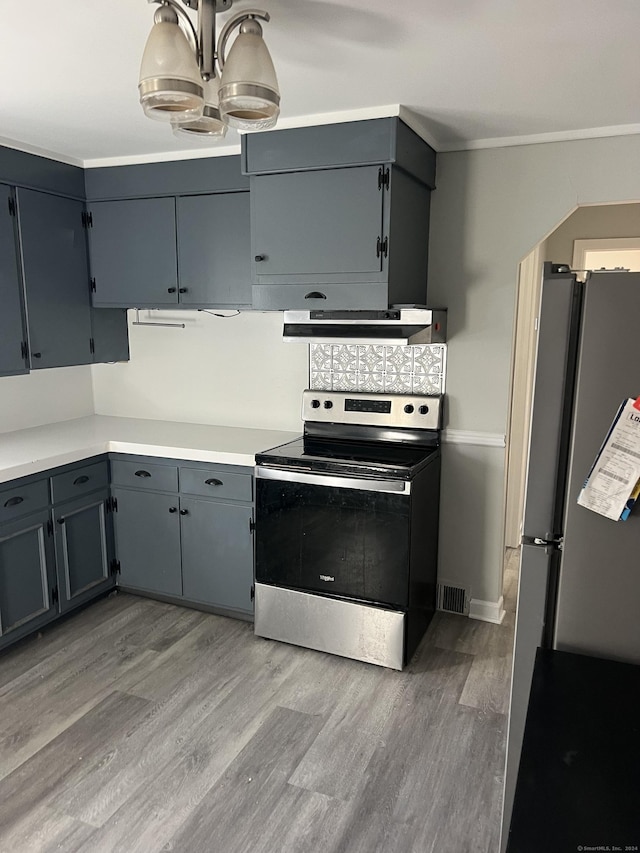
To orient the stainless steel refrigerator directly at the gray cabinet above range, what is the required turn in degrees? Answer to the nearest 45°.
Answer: approximately 45° to its right

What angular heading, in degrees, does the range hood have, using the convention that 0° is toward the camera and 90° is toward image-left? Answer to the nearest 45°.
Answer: approximately 0°

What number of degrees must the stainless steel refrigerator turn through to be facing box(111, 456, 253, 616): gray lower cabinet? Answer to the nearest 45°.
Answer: approximately 45° to its right

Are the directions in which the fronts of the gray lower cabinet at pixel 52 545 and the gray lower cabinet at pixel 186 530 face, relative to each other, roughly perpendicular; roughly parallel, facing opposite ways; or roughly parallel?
roughly perpendicular

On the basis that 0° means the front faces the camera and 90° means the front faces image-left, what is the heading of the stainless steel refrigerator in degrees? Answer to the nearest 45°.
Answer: approximately 90°

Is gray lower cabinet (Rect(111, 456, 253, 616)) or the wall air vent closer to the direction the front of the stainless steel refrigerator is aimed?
the gray lower cabinet

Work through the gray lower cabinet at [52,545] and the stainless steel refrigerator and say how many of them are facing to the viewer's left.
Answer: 1

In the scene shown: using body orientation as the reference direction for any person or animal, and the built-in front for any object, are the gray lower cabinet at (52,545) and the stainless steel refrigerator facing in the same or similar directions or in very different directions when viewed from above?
very different directions

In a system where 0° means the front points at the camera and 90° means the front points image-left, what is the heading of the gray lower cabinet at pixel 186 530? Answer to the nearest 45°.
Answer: approximately 45°
